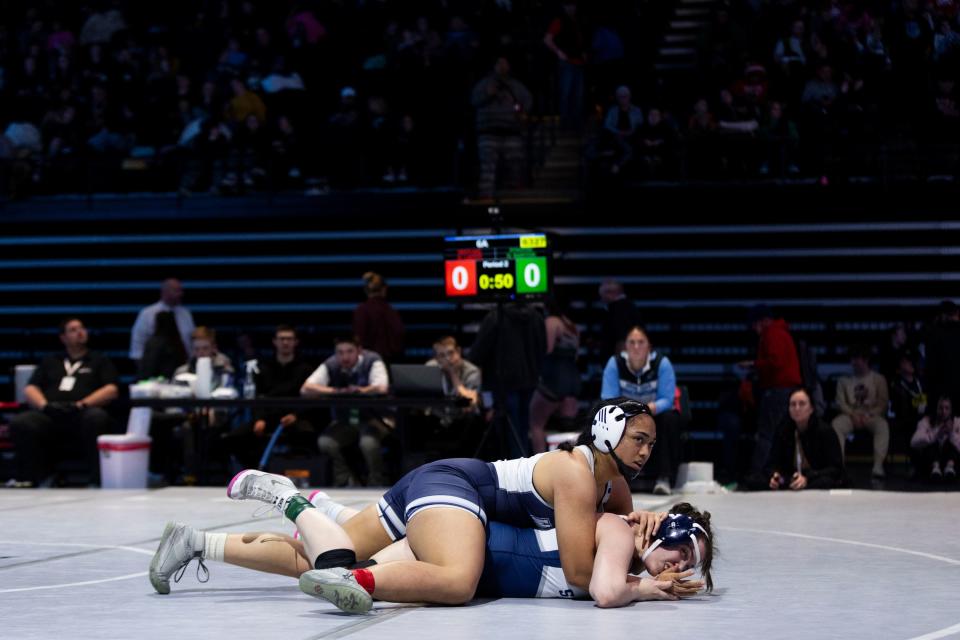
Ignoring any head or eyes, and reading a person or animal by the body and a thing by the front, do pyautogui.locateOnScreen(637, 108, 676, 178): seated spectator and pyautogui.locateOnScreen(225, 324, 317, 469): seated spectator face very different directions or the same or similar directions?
same or similar directions

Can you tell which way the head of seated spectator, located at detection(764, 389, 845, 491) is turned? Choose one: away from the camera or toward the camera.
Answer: toward the camera

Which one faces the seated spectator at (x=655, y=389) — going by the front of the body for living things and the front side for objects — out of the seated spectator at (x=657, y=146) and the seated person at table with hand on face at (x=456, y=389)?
the seated spectator at (x=657, y=146)

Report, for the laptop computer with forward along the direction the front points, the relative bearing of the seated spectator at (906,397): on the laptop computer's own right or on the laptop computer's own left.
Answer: on the laptop computer's own right

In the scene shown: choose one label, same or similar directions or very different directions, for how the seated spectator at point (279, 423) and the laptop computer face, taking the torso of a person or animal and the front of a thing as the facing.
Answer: very different directions

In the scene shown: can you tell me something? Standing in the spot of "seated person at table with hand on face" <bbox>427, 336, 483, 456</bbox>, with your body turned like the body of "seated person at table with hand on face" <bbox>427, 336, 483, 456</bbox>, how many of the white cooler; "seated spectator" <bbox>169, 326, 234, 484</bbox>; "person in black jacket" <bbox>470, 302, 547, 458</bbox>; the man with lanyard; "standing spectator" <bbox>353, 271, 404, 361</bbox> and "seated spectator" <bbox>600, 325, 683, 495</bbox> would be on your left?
2

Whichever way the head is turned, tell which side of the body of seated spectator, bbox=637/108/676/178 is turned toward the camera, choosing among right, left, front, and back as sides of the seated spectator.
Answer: front

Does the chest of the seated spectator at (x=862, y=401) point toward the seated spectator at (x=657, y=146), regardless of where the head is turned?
no

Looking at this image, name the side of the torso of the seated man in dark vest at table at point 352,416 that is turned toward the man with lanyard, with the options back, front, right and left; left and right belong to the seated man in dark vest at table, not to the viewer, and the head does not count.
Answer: right

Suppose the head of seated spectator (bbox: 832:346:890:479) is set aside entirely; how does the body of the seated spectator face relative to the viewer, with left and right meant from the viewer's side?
facing the viewer

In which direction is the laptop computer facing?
away from the camera

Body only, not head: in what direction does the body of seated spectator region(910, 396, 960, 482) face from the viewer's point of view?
toward the camera

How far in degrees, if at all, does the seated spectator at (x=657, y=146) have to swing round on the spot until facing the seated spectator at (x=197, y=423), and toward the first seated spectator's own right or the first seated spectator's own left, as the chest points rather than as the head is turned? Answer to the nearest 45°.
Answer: approximately 45° to the first seated spectator's own right

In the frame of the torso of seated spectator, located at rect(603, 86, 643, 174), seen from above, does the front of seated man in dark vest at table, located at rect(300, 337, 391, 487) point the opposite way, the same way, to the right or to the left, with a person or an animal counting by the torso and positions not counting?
the same way

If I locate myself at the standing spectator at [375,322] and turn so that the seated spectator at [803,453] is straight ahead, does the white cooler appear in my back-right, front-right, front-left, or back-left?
back-right

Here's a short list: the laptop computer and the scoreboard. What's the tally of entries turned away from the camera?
1

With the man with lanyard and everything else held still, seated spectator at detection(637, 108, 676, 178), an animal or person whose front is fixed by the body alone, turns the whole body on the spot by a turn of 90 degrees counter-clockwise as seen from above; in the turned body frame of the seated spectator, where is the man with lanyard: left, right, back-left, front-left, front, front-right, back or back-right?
back-right

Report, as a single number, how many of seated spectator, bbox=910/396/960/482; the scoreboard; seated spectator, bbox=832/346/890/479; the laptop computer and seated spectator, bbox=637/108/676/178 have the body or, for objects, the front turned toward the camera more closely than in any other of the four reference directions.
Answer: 4

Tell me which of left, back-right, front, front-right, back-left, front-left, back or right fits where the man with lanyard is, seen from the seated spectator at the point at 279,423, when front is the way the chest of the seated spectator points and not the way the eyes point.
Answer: right
